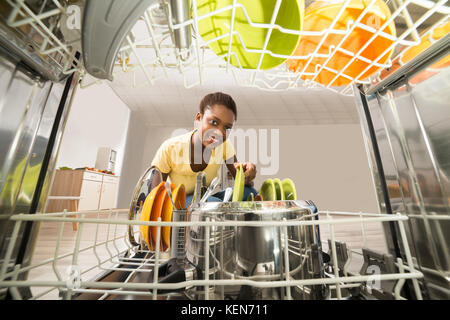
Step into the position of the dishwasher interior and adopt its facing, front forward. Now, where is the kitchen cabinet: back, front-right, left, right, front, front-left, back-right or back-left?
front-left

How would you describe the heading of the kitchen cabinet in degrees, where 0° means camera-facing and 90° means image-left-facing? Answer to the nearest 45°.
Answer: approximately 315°

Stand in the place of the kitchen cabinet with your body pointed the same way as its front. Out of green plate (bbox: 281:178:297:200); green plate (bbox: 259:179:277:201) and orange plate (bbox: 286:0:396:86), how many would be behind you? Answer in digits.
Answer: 0

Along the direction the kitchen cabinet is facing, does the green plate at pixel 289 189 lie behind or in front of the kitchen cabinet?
in front

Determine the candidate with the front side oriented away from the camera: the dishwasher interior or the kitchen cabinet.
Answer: the dishwasher interior

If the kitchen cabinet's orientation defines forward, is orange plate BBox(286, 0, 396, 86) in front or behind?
in front

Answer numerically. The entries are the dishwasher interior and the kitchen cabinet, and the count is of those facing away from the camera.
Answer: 1
